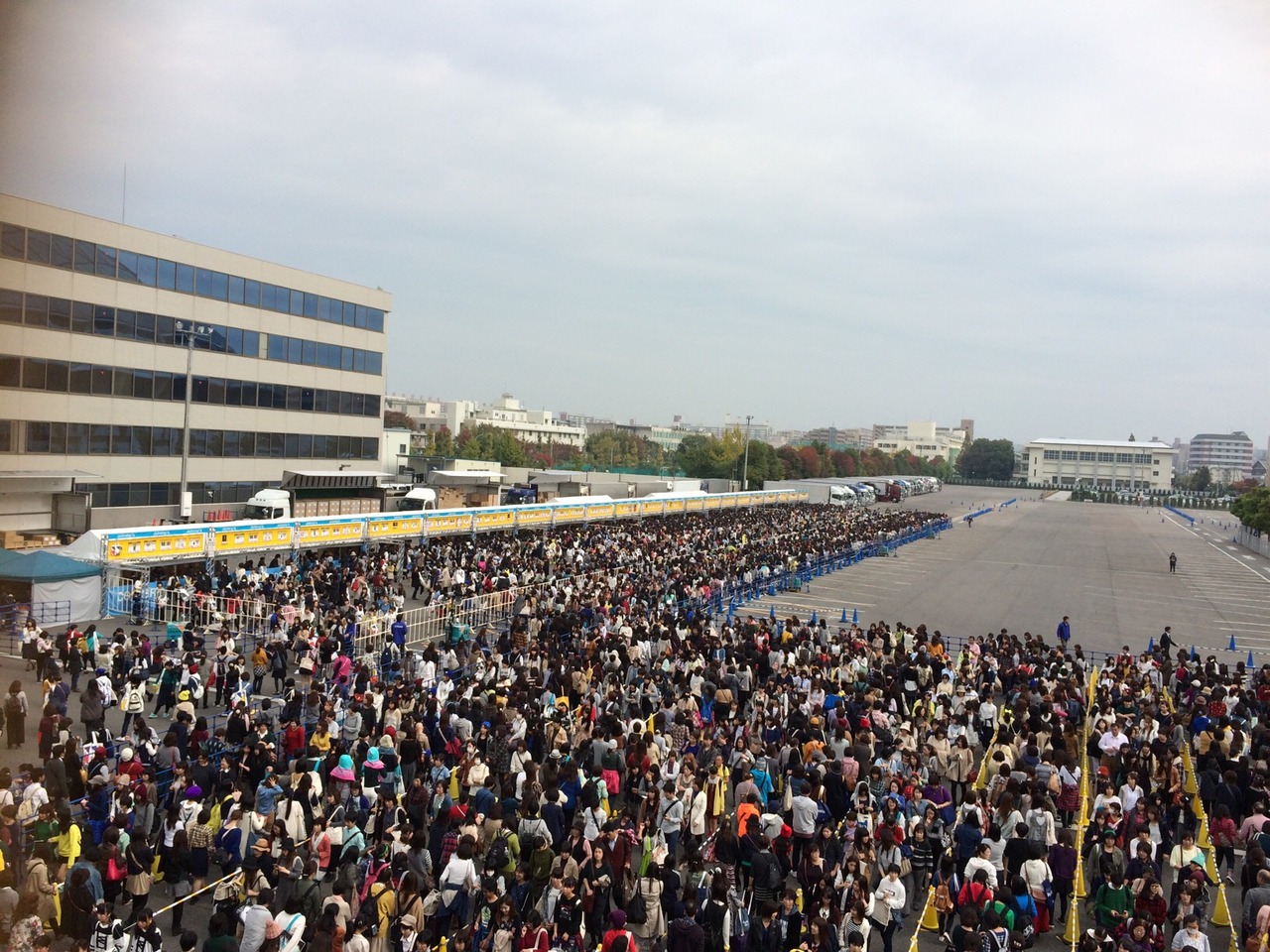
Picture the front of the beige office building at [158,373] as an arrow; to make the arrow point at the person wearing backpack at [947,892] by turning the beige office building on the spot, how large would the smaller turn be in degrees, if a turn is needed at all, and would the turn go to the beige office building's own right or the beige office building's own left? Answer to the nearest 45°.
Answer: approximately 45° to the beige office building's own right

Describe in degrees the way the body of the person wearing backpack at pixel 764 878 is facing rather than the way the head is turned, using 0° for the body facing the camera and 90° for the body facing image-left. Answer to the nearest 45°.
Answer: approximately 180°

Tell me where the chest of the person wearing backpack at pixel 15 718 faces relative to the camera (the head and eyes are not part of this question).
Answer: away from the camera

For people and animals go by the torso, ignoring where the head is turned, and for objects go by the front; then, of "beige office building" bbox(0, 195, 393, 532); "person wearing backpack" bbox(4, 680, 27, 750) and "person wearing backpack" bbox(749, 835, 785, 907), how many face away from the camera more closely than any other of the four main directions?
2

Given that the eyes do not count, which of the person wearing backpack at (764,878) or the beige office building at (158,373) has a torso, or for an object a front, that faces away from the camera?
the person wearing backpack

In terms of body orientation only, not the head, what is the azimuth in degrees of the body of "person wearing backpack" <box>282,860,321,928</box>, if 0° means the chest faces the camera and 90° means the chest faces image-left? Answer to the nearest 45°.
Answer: approximately 225°

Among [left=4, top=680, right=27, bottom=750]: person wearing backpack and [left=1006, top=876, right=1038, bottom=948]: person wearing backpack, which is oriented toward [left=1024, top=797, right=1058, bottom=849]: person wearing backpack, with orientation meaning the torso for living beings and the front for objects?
[left=1006, top=876, right=1038, bottom=948]: person wearing backpack

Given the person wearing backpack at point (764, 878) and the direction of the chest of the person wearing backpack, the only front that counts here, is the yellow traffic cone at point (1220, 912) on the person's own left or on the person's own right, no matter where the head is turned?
on the person's own right

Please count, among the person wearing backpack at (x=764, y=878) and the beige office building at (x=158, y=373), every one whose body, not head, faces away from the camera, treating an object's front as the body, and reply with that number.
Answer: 1

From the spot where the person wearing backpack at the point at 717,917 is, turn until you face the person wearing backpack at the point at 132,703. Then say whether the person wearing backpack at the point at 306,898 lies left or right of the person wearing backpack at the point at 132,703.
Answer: left

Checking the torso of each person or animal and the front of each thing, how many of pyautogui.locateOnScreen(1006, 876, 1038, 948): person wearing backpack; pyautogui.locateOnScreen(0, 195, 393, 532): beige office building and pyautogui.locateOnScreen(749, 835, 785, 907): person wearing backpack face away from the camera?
2

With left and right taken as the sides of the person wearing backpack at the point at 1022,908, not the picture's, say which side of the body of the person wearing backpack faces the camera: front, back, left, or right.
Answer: back

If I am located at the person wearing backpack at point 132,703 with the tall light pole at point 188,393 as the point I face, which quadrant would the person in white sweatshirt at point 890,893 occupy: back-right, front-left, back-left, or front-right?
back-right

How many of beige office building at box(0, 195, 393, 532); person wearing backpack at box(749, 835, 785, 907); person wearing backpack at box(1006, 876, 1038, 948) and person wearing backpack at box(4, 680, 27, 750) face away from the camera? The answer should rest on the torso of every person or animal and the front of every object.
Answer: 3

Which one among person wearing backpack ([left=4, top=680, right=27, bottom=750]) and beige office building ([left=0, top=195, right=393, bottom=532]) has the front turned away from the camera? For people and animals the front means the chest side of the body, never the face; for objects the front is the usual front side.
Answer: the person wearing backpack
